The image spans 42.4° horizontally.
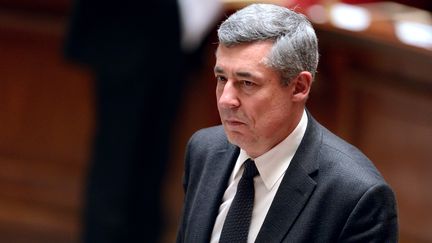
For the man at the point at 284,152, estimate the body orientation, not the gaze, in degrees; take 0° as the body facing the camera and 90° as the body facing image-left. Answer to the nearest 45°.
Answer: approximately 45°

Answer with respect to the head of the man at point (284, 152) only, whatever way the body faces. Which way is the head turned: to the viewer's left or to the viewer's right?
to the viewer's left

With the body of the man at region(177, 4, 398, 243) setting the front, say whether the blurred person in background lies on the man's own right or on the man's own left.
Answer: on the man's own right
